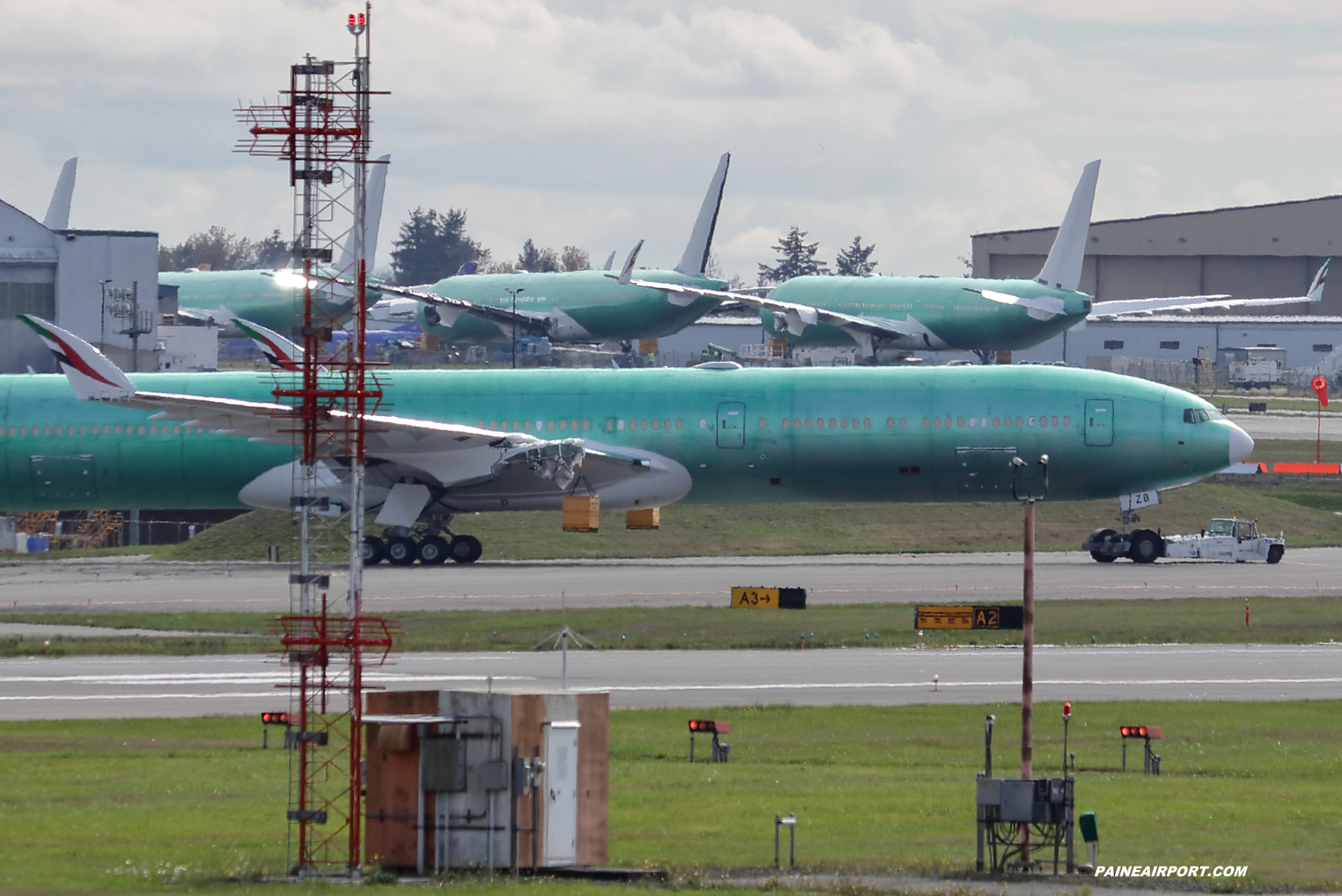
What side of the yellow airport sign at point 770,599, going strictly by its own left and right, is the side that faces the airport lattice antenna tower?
front

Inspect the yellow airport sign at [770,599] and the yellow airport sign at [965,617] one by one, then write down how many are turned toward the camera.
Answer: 2

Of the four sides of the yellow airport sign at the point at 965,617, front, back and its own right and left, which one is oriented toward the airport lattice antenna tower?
front

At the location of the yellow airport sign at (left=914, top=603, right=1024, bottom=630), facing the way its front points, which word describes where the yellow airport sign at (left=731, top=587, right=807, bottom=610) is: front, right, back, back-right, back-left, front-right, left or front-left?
back-right

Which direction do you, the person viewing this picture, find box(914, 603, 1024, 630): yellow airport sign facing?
facing the viewer

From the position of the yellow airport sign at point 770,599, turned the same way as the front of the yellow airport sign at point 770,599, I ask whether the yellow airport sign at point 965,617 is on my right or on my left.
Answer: on my left

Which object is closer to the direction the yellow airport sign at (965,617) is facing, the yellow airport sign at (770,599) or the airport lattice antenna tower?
the airport lattice antenna tower

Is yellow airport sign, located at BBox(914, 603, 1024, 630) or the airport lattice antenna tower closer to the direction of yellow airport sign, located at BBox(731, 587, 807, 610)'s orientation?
the airport lattice antenna tower
